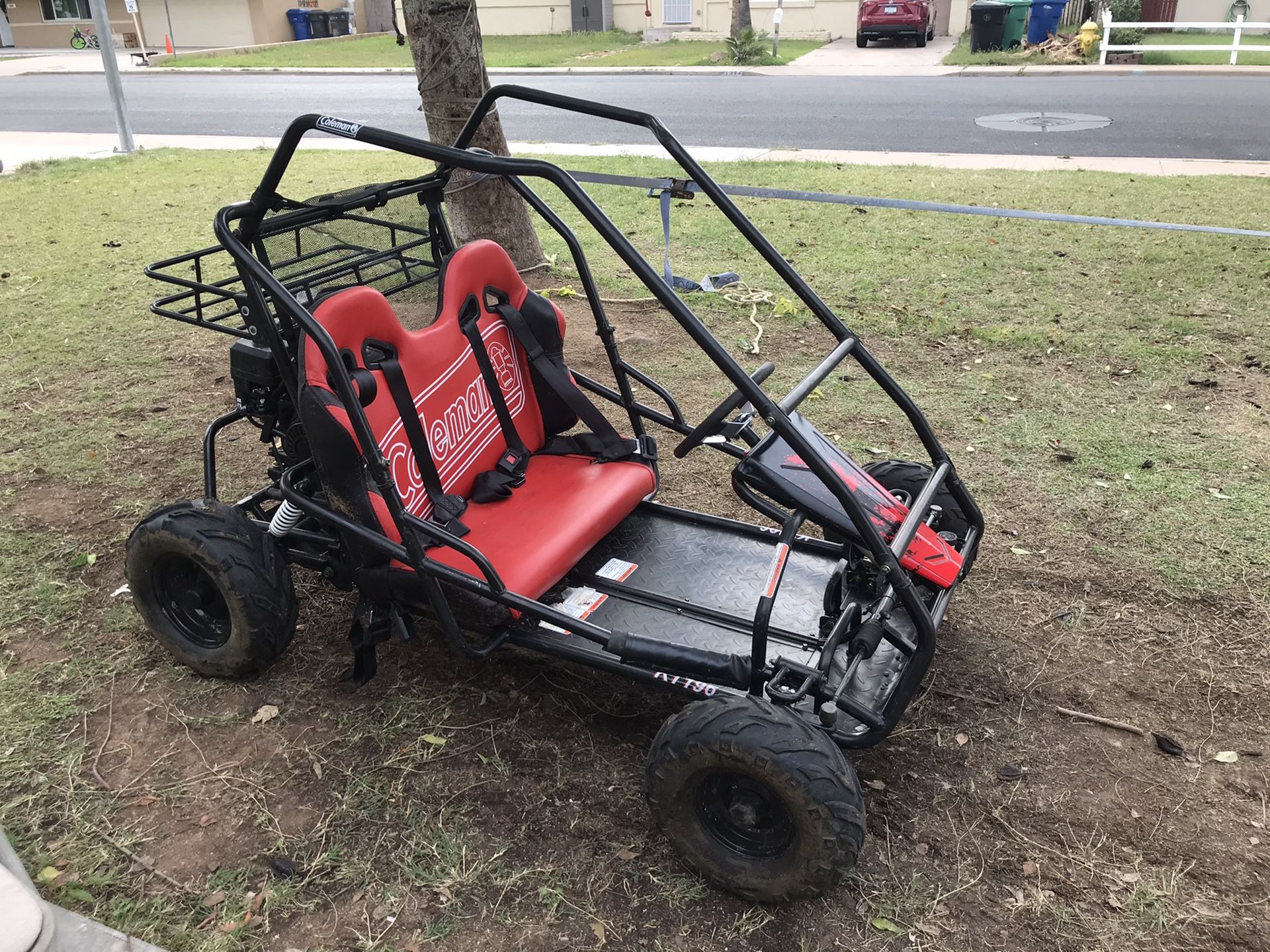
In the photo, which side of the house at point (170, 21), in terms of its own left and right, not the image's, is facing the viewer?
front

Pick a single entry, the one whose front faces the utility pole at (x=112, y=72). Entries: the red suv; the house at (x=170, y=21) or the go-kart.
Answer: the house

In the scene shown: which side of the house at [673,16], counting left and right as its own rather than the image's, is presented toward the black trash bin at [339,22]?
right

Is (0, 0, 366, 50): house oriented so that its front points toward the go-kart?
yes

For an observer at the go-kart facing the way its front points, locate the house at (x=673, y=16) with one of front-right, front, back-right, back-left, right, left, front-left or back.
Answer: back-left

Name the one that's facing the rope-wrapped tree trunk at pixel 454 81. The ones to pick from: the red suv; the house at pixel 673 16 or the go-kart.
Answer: the house

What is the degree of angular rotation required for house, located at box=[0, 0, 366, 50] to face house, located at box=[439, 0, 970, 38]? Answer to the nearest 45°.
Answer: approximately 45° to its left
